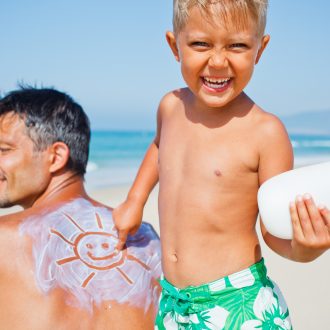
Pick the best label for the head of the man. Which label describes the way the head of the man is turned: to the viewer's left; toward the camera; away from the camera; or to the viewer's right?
to the viewer's left

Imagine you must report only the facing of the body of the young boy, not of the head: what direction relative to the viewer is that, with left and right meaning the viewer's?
facing the viewer and to the left of the viewer

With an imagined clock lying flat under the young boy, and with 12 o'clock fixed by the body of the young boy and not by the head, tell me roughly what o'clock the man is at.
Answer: The man is roughly at 2 o'clock from the young boy.
